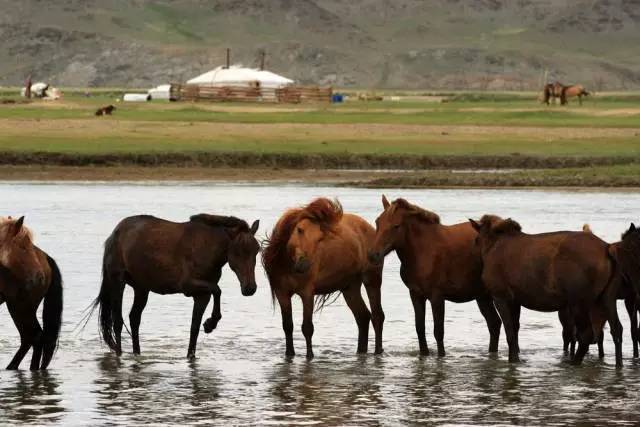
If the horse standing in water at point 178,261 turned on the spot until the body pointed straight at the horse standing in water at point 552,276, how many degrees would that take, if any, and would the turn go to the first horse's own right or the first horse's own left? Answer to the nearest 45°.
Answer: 0° — it already faces it

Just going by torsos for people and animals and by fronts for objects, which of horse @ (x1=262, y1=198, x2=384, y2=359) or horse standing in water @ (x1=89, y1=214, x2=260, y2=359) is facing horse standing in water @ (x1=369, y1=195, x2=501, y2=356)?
horse standing in water @ (x1=89, y1=214, x2=260, y2=359)

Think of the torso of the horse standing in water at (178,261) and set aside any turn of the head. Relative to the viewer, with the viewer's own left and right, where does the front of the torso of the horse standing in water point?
facing to the right of the viewer

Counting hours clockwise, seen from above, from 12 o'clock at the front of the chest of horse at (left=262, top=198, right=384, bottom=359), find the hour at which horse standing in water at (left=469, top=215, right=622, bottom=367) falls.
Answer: The horse standing in water is roughly at 8 o'clock from the horse.

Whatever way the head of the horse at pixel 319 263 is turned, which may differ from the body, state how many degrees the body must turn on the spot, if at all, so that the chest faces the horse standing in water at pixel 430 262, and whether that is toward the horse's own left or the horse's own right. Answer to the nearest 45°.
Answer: approximately 135° to the horse's own left

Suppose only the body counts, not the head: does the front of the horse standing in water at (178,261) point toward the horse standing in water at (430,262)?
yes

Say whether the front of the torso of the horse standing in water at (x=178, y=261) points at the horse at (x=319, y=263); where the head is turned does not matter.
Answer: yes
